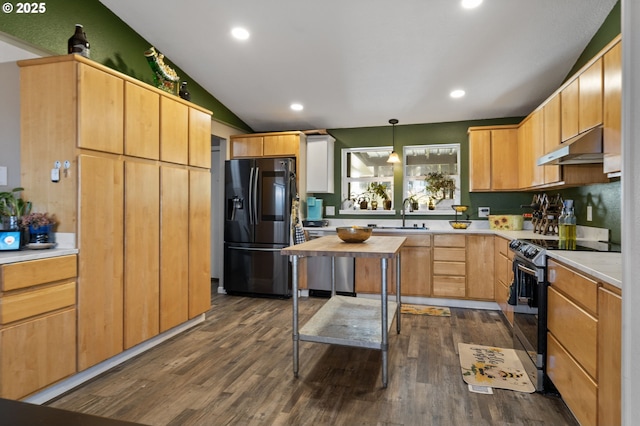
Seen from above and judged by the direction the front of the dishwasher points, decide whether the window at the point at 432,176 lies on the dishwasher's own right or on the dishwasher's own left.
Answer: on the dishwasher's own left

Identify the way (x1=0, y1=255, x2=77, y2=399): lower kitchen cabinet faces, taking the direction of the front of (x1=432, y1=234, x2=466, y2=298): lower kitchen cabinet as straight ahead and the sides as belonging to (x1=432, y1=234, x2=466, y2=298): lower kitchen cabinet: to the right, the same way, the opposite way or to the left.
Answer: to the left

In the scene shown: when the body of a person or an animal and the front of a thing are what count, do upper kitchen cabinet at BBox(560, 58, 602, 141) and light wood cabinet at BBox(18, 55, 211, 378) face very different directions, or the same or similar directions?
very different directions

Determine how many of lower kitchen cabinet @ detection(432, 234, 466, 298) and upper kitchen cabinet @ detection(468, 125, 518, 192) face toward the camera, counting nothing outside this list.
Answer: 2

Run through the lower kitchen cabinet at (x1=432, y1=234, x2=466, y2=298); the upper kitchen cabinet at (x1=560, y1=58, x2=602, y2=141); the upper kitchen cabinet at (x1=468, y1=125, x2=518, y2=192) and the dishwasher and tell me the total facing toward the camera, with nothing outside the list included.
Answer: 3

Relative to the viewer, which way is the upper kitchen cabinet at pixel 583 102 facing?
to the viewer's left

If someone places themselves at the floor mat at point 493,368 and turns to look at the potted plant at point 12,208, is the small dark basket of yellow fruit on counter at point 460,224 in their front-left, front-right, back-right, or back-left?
back-right
